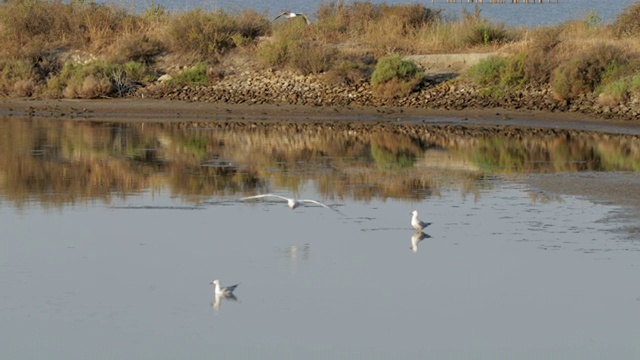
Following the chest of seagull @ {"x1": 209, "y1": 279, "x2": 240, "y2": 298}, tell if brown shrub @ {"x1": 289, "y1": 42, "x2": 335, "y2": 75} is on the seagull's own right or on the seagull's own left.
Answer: on the seagull's own right

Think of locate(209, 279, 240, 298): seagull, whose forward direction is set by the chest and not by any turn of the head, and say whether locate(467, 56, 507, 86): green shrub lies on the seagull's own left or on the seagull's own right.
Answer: on the seagull's own right

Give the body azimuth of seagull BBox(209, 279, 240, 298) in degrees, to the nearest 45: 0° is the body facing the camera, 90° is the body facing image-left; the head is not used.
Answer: approximately 90°

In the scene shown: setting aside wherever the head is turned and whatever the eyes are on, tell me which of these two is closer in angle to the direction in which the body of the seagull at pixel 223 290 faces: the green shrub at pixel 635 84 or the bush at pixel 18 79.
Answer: the bush

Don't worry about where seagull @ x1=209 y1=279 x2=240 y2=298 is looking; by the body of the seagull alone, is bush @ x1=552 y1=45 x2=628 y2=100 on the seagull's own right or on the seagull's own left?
on the seagull's own right

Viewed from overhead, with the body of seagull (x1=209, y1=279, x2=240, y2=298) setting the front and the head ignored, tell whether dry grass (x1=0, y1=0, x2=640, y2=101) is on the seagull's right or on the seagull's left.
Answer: on the seagull's right

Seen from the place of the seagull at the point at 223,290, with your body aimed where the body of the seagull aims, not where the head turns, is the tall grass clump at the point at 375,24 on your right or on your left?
on your right

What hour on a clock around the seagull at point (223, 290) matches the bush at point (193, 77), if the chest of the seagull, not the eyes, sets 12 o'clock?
The bush is roughly at 3 o'clock from the seagull.

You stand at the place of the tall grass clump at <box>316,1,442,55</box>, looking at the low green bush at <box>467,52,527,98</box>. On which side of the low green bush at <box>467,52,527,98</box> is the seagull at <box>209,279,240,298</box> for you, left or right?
right
